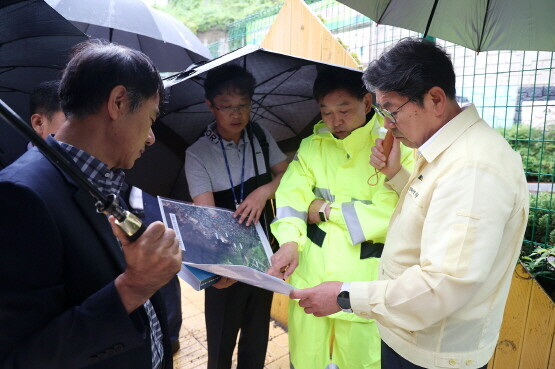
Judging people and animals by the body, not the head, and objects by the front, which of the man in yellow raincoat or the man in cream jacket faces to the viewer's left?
the man in cream jacket

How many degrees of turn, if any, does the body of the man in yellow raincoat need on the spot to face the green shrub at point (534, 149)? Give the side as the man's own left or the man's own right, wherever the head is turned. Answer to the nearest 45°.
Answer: approximately 135° to the man's own left

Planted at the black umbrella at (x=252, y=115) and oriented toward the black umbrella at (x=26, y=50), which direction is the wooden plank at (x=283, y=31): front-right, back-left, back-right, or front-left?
back-right

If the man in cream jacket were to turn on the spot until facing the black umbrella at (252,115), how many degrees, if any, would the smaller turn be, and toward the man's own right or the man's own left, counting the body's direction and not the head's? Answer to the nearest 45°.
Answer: approximately 45° to the man's own right

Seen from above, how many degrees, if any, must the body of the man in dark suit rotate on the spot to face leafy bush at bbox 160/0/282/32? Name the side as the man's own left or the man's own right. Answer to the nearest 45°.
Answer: approximately 90° to the man's own left

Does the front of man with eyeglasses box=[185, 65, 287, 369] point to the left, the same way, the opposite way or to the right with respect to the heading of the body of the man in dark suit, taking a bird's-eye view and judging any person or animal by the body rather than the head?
to the right

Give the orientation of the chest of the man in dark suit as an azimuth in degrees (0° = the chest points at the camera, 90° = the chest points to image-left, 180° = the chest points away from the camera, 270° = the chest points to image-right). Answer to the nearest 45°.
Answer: approximately 270°

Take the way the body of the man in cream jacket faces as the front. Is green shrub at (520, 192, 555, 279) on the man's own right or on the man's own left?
on the man's own right
